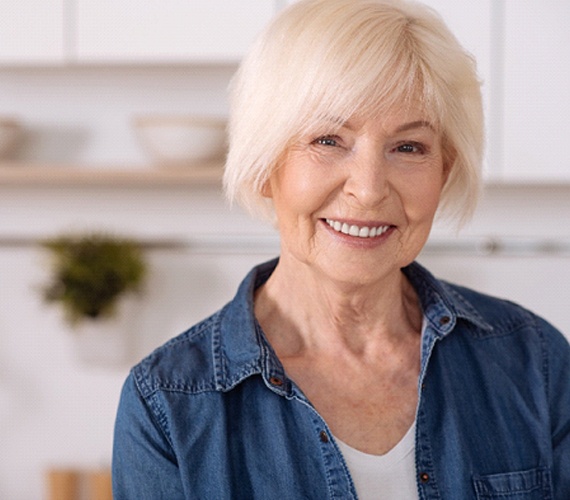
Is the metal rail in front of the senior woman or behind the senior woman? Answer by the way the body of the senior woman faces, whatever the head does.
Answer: behind

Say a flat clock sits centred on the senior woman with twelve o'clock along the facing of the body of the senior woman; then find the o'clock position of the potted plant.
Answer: The potted plant is roughly at 5 o'clock from the senior woman.

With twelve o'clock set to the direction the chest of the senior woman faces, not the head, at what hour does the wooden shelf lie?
The wooden shelf is roughly at 5 o'clock from the senior woman.

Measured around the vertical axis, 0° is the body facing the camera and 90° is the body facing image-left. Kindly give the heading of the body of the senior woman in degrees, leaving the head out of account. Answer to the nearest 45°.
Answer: approximately 0°

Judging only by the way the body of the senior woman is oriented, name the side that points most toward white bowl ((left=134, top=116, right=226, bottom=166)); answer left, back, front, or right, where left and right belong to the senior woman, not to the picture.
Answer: back

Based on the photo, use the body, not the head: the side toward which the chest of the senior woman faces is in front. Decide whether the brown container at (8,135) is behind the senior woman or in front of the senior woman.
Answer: behind
